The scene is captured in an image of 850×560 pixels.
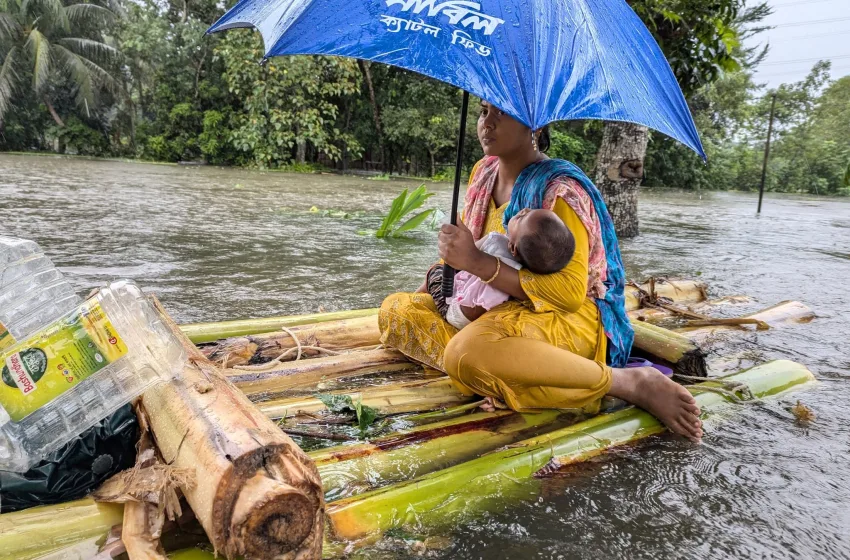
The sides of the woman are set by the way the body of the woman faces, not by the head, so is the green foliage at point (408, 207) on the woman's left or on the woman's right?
on the woman's right

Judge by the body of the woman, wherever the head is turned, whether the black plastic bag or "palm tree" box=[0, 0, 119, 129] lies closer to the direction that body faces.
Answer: the black plastic bag

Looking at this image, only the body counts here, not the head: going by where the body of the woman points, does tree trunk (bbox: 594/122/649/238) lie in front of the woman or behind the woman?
behind

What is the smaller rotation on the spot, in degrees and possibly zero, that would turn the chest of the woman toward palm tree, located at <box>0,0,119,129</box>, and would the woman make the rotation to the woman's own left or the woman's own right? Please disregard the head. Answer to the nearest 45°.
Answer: approximately 90° to the woman's own right

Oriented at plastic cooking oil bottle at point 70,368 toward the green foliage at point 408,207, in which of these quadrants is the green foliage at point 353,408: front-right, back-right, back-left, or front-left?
front-right

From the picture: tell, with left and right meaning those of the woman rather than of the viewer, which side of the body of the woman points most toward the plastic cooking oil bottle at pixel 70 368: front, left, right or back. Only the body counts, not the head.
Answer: front

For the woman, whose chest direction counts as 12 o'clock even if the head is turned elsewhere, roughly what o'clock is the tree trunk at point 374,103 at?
The tree trunk is roughly at 4 o'clock from the woman.

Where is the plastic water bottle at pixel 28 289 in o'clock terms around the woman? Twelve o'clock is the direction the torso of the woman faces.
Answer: The plastic water bottle is roughly at 1 o'clock from the woman.

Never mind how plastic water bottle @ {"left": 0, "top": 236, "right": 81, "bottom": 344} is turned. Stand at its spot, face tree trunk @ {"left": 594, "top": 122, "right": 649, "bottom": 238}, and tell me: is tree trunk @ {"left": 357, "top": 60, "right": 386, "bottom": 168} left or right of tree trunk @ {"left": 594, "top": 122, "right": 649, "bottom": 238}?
left

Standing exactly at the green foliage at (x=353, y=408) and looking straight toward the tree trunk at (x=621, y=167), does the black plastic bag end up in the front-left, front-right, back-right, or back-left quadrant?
back-left

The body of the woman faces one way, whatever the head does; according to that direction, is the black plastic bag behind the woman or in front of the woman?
in front

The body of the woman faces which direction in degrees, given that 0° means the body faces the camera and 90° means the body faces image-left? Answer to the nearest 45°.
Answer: approximately 45°

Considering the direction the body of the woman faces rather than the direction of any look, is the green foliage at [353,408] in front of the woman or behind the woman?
in front
